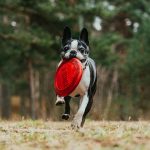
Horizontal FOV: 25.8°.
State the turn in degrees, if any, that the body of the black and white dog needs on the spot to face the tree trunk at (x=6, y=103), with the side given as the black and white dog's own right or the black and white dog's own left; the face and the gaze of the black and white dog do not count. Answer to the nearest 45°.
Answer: approximately 180°

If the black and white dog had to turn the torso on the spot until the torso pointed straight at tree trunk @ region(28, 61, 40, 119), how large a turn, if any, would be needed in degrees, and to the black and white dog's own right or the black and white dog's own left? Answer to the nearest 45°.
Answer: approximately 180°

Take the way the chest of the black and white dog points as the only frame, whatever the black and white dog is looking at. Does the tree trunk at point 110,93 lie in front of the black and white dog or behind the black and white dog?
behind

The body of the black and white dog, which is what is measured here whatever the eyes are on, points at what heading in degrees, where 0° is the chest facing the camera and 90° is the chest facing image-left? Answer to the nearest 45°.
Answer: approximately 0°
